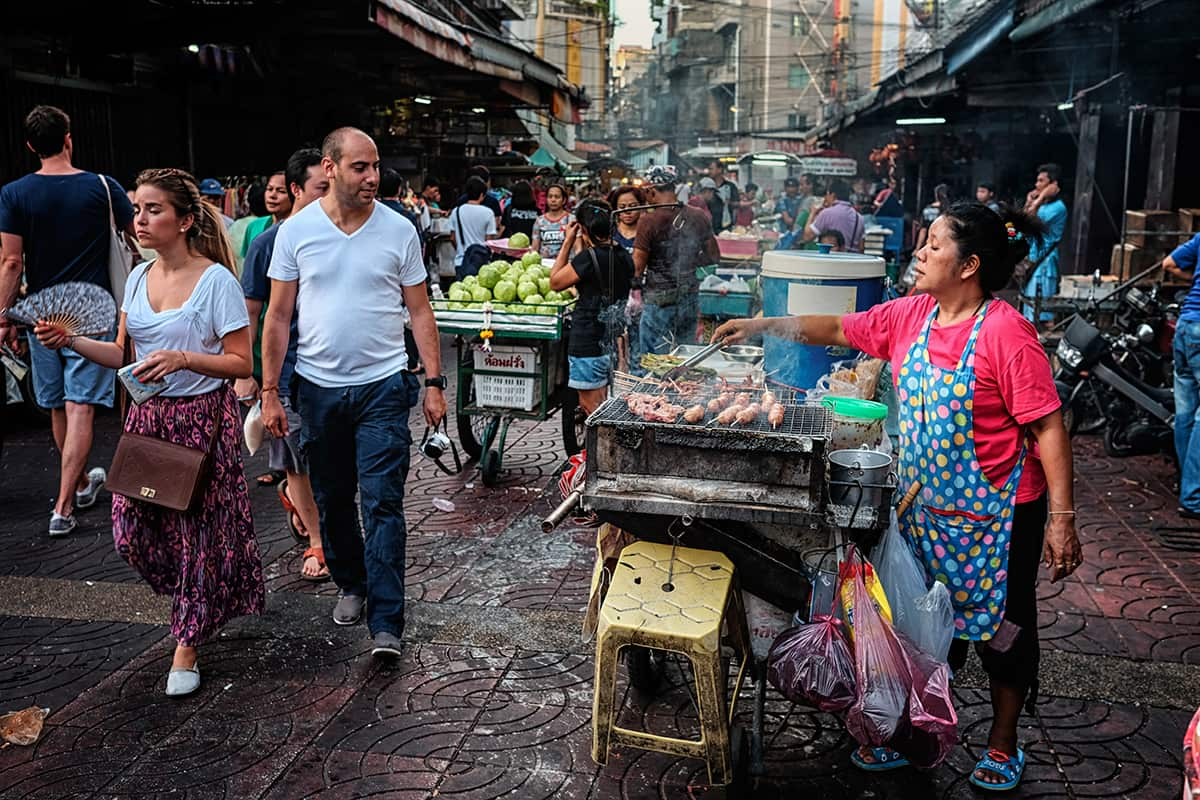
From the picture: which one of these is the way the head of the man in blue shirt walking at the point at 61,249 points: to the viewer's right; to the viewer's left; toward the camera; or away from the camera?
away from the camera

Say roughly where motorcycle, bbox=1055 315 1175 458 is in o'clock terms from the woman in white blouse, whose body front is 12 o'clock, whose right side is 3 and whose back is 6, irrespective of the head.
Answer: The motorcycle is roughly at 7 o'clock from the woman in white blouse.

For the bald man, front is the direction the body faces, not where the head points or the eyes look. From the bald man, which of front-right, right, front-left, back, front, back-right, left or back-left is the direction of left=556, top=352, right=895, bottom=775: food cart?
front-left

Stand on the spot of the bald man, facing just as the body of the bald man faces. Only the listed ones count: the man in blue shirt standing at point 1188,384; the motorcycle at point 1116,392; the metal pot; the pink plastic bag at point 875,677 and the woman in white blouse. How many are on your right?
1

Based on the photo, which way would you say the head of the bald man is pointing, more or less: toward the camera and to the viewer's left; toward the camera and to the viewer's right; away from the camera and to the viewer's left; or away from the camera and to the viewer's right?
toward the camera and to the viewer's right

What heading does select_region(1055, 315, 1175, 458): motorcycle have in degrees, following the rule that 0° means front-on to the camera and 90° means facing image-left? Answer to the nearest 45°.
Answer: approximately 45°

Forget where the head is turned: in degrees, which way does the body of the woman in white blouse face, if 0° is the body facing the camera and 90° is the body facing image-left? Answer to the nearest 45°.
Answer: approximately 45°

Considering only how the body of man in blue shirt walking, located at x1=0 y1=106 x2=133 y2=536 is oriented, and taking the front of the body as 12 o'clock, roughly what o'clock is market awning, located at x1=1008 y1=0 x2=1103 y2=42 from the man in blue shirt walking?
The market awning is roughly at 3 o'clock from the man in blue shirt walking.

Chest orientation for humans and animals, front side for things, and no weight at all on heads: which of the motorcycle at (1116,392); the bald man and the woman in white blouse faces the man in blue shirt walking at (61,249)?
the motorcycle

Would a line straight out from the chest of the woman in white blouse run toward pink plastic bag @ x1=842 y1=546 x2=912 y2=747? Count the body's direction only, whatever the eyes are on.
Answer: no

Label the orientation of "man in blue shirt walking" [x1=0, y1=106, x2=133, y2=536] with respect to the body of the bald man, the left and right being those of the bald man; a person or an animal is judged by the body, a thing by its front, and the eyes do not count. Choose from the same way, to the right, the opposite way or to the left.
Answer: the opposite way

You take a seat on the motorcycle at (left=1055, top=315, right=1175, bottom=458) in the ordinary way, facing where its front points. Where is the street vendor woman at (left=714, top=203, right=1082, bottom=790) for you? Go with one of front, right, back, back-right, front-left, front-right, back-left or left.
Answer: front-left

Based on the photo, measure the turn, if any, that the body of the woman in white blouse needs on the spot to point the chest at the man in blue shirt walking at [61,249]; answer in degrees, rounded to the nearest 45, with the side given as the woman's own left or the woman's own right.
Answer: approximately 135° to the woman's own right

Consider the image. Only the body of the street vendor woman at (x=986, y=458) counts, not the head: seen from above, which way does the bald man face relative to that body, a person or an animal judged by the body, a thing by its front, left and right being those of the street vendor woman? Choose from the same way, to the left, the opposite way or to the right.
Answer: to the left

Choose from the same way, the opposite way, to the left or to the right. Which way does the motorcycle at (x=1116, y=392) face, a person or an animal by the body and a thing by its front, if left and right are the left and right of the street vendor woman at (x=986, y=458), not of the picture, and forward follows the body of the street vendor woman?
the same way

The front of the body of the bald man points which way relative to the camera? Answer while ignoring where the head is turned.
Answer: toward the camera

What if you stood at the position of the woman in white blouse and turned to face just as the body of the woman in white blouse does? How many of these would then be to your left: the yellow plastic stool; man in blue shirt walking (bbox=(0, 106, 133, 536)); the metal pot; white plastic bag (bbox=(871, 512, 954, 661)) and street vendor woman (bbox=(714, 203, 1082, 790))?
4

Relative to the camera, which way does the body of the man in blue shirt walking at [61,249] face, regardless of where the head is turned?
away from the camera

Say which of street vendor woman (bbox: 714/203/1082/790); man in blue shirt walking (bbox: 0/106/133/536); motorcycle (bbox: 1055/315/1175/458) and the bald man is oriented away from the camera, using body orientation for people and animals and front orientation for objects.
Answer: the man in blue shirt walking

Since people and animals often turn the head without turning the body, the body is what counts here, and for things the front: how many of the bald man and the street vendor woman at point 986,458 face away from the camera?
0

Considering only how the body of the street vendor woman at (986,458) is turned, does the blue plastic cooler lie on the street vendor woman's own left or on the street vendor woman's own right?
on the street vendor woman's own right
